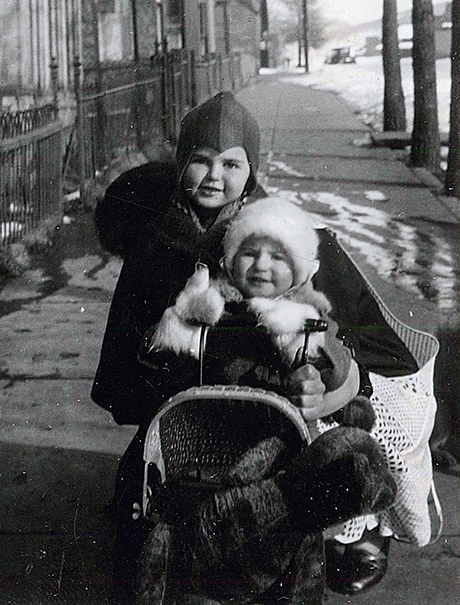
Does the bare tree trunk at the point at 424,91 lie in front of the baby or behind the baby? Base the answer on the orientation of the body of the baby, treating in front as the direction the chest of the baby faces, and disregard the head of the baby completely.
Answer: behind

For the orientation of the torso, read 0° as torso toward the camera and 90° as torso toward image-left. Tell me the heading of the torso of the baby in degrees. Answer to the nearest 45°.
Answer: approximately 0°

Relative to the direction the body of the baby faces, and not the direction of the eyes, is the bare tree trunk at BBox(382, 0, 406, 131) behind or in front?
behind

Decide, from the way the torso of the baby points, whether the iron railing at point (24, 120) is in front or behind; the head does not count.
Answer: behind

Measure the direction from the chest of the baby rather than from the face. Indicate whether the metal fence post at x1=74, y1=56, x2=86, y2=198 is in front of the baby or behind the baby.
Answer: behind

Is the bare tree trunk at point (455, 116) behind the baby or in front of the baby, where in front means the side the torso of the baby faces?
behind

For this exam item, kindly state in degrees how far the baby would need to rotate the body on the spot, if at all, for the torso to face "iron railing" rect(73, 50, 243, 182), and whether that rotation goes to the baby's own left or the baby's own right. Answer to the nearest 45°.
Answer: approximately 180°
